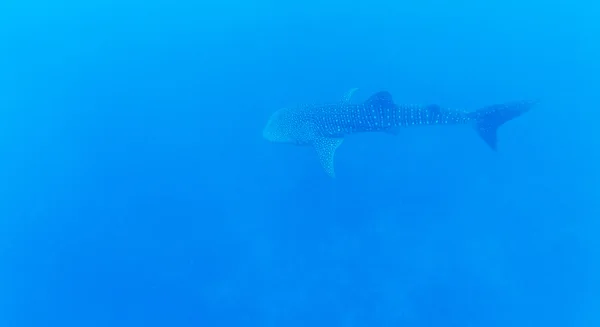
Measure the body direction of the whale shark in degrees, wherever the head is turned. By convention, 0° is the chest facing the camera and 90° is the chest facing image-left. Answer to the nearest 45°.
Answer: approximately 90°
